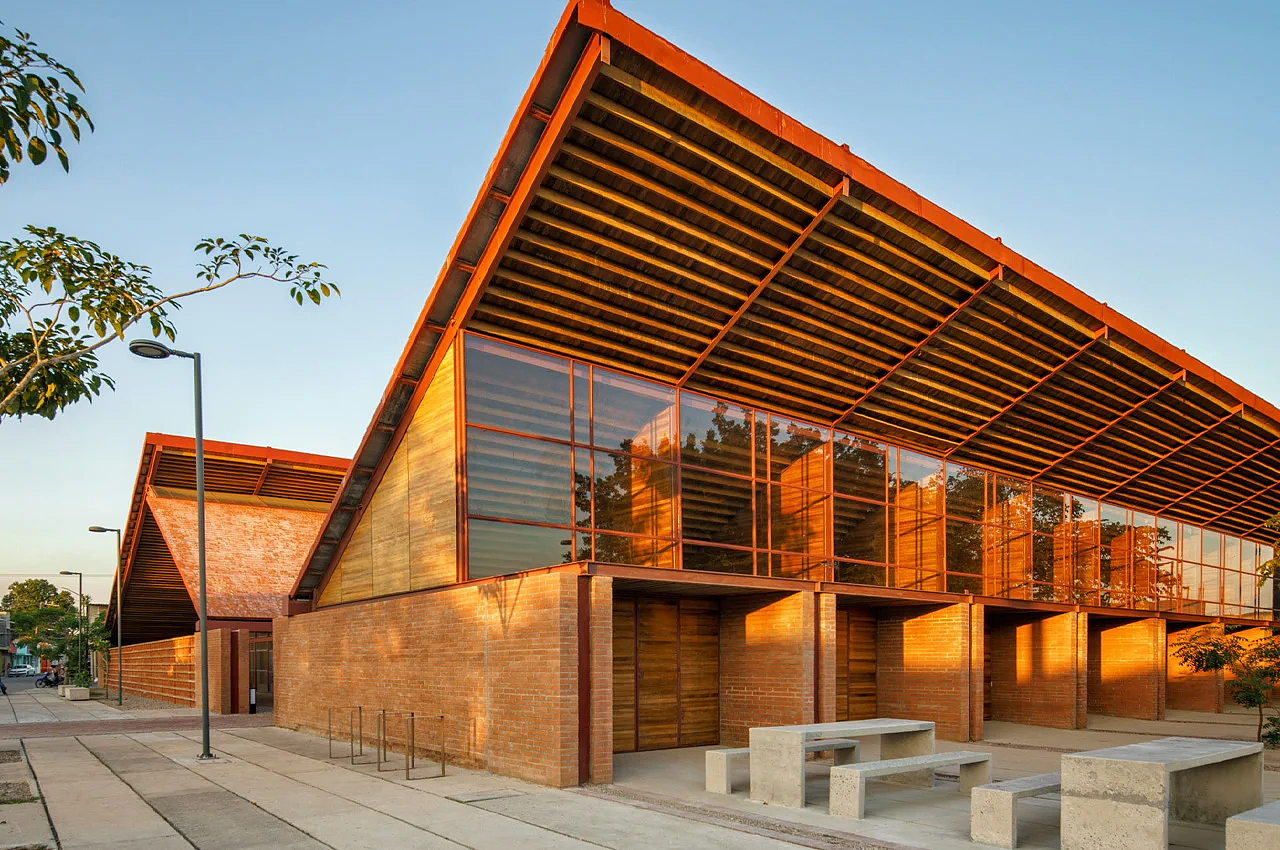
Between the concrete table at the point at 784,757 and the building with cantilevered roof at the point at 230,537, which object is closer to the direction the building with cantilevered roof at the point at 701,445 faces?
the concrete table

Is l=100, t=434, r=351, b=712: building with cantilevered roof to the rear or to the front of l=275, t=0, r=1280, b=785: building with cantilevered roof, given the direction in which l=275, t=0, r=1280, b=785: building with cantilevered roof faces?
to the rear

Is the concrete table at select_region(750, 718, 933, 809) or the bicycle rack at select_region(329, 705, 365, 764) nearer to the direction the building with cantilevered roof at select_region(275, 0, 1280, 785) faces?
the concrete table

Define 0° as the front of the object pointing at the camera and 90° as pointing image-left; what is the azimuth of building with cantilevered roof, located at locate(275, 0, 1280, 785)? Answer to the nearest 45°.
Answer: approximately 315°

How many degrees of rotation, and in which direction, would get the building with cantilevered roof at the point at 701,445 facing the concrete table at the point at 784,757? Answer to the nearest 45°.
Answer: approximately 45° to its right

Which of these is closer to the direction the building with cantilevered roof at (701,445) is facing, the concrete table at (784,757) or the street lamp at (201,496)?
the concrete table

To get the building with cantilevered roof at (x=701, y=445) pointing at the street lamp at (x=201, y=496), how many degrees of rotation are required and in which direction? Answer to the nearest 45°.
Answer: approximately 135° to its right

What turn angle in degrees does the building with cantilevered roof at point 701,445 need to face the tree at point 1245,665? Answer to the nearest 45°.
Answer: approximately 90° to its left
